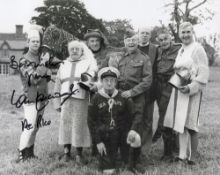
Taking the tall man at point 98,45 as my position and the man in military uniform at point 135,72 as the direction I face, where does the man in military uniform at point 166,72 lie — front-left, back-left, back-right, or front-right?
front-left

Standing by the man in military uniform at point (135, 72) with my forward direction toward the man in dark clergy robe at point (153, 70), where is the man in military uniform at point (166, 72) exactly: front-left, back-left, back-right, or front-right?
front-right

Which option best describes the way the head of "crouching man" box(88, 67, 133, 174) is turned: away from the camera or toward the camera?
toward the camera

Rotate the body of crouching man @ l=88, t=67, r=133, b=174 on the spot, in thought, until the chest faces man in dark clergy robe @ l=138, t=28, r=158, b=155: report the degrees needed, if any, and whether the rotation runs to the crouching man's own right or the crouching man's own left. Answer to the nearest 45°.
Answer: approximately 135° to the crouching man's own left

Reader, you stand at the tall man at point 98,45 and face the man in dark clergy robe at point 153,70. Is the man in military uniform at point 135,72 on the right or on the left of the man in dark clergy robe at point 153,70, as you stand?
right

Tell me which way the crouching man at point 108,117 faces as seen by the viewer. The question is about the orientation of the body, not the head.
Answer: toward the camera

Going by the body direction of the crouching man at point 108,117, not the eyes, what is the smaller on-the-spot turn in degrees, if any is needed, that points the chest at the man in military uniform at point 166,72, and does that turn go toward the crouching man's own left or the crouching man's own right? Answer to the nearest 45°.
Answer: approximately 135° to the crouching man's own left
